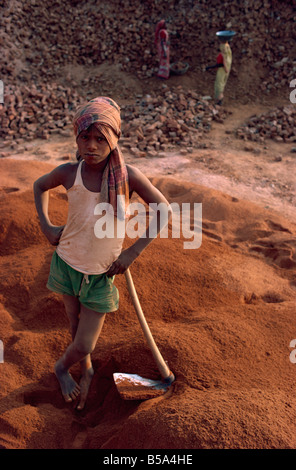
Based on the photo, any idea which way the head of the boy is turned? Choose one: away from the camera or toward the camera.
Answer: toward the camera

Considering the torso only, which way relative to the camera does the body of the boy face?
toward the camera

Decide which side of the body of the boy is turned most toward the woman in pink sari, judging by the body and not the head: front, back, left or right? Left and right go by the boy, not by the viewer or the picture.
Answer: back
